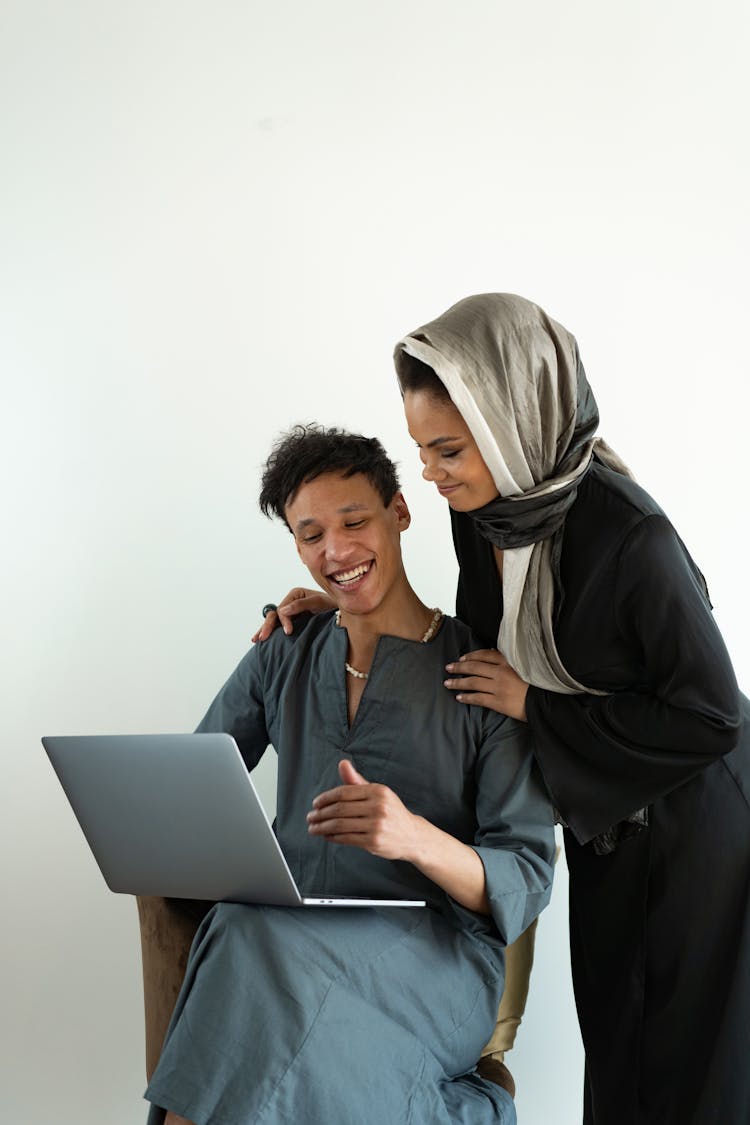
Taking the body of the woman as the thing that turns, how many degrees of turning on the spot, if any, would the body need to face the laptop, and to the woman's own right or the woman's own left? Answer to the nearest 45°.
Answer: approximately 45° to the woman's own right

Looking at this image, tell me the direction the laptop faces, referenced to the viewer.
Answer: facing away from the viewer and to the right of the viewer

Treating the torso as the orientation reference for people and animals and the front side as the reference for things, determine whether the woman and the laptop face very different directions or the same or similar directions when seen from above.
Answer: very different directions

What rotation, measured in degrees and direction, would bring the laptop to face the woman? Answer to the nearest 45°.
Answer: approximately 45° to its right

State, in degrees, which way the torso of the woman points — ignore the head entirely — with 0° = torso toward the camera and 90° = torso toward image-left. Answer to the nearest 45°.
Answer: approximately 45°

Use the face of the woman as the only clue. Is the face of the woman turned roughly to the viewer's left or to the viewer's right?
to the viewer's left
